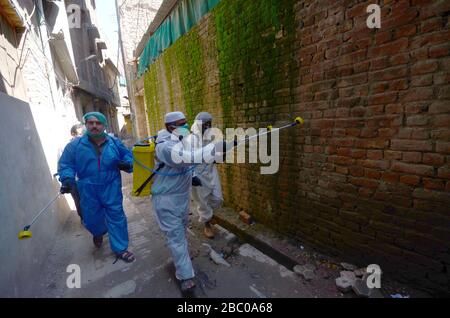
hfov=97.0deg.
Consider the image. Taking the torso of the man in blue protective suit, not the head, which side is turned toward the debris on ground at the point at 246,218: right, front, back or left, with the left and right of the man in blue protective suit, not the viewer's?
left

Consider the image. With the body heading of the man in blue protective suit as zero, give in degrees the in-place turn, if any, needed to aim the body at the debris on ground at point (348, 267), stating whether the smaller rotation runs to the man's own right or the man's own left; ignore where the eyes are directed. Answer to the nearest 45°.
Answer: approximately 45° to the man's own left

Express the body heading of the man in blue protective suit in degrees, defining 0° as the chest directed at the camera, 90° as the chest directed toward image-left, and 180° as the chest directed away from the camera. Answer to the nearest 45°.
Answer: approximately 0°
